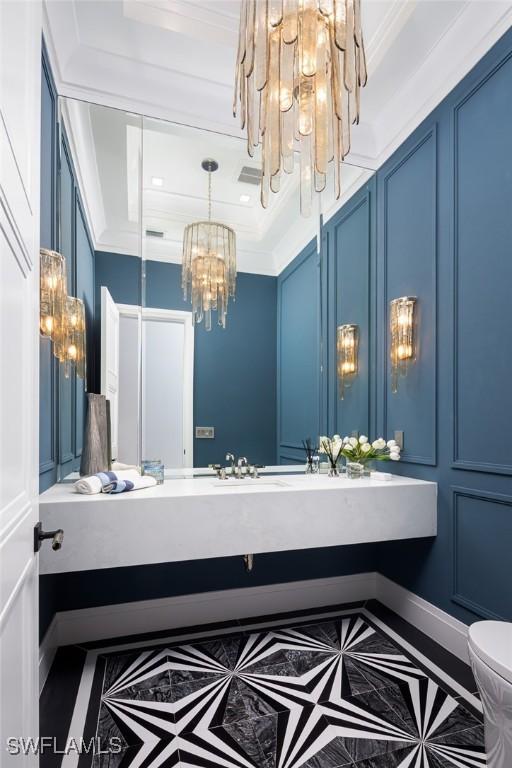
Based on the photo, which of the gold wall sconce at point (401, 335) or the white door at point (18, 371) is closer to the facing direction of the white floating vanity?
the white door

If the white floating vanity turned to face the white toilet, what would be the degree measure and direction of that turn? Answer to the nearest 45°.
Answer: approximately 45° to its left

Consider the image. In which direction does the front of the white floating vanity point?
toward the camera

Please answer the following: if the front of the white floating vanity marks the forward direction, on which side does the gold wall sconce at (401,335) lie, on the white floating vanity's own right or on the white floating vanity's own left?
on the white floating vanity's own left

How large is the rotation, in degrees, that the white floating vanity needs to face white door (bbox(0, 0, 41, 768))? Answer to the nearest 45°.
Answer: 0° — it already faces it

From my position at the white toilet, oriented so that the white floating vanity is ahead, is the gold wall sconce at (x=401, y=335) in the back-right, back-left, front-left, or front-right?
front-right
